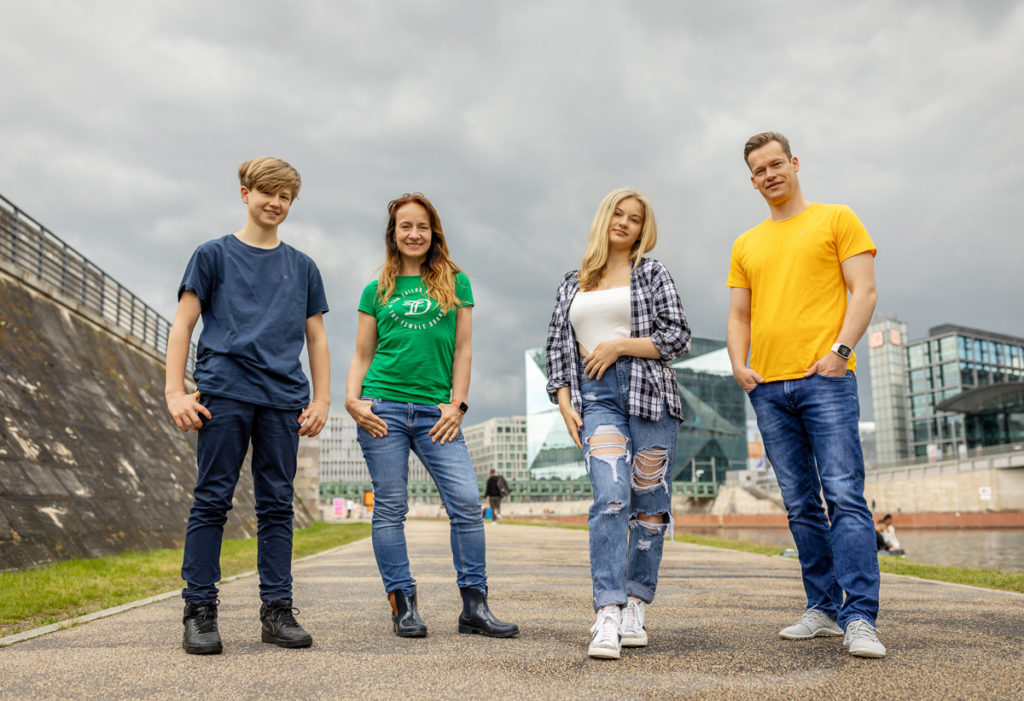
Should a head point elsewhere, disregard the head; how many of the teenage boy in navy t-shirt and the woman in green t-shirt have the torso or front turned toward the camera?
2

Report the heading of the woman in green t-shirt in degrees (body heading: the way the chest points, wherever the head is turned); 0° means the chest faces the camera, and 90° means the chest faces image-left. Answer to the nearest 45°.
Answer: approximately 0°

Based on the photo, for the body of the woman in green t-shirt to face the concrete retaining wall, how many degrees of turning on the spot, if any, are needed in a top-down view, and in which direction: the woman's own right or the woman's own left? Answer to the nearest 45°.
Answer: approximately 135° to the woman's own right

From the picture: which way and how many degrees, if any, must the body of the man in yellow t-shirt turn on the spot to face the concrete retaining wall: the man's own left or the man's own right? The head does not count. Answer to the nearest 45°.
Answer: approximately 135° to the man's own right

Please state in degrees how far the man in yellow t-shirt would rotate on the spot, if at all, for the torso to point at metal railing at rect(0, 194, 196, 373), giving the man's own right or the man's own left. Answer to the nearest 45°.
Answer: approximately 135° to the man's own right
